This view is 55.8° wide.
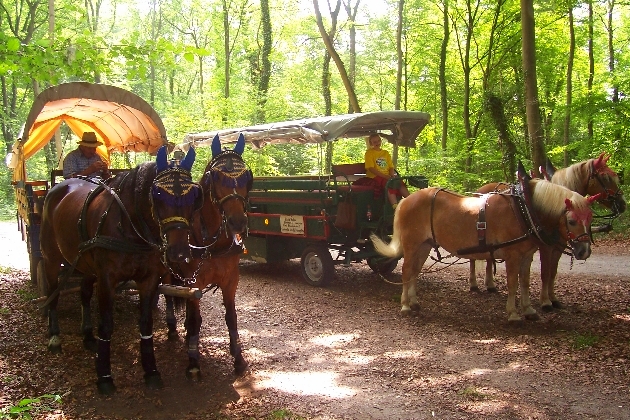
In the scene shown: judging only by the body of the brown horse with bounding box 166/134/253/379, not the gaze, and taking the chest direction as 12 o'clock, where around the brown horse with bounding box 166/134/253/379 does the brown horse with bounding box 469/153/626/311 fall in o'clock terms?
the brown horse with bounding box 469/153/626/311 is roughly at 10 o'clock from the brown horse with bounding box 166/134/253/379.

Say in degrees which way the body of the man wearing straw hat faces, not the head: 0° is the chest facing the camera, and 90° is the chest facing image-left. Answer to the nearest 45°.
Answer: approximately 315°

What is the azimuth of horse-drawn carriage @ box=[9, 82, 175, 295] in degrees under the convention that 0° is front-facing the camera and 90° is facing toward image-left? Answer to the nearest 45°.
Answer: approximately 315°

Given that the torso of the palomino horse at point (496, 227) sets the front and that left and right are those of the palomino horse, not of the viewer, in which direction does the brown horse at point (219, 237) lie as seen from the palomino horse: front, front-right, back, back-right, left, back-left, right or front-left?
back-right

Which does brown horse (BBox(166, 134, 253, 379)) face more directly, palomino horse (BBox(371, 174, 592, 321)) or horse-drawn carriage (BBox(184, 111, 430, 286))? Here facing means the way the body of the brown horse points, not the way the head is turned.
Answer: the palomino horse

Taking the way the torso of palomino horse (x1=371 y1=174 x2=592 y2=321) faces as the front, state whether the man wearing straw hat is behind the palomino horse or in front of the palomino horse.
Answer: behind

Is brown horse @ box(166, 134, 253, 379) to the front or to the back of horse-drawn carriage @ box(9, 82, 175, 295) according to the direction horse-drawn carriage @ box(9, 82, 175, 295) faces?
to the front

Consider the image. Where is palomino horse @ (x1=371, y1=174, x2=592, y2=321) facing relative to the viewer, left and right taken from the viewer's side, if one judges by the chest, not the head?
facing to the right of the viewer

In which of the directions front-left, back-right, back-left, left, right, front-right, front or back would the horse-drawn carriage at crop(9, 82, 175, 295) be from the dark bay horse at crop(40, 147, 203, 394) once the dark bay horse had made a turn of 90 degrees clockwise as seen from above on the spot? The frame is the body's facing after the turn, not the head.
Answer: back-right

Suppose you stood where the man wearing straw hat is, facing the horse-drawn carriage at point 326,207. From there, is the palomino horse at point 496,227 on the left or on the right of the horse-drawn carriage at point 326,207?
right
